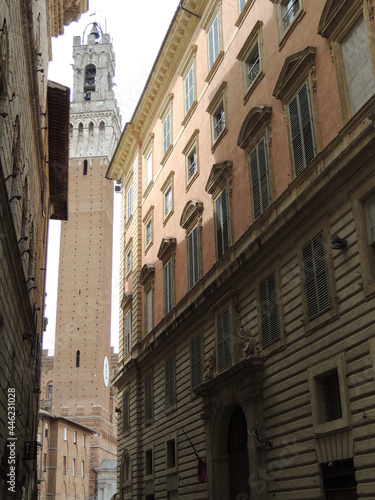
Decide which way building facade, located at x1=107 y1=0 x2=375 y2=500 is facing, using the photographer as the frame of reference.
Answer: facing the viewer and to the left of the viewer
